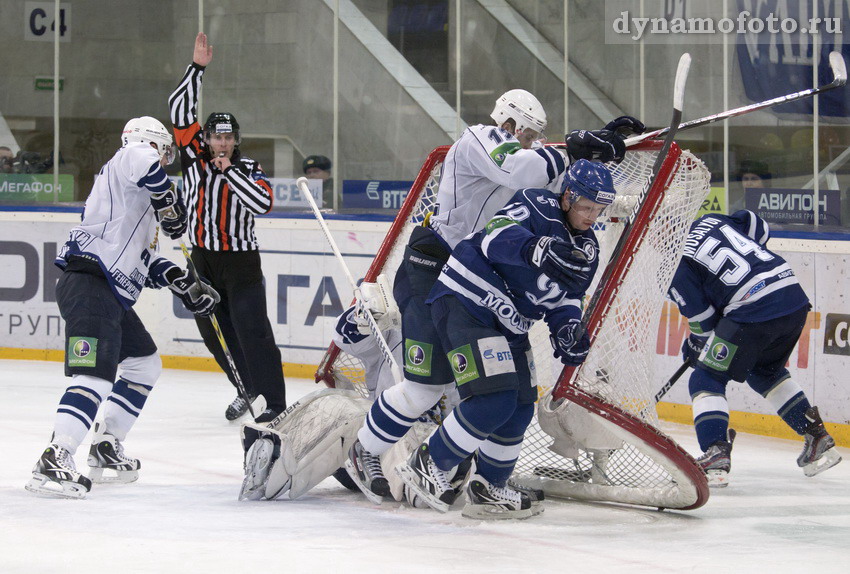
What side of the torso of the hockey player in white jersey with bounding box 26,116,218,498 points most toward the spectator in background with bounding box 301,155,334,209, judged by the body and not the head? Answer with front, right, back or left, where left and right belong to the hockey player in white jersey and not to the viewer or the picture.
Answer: left

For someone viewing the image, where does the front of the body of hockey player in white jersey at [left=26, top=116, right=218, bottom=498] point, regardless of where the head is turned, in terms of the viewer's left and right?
facing to the right of the viewer

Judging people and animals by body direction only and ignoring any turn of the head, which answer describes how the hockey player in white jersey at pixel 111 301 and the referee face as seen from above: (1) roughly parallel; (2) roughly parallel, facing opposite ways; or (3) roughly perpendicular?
roughly perpendicular
